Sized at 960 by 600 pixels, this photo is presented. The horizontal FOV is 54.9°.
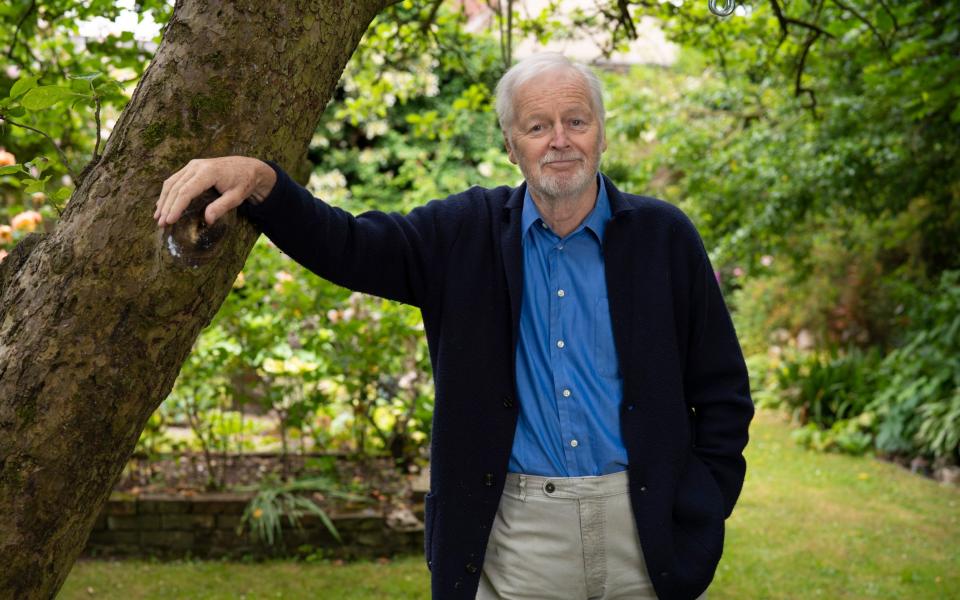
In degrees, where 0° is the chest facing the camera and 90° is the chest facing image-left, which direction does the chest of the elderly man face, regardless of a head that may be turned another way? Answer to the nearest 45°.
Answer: approximately 0°

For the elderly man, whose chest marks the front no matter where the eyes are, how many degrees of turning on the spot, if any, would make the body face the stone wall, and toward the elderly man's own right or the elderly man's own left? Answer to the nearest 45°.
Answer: approximately 135° to the elderly man's own right

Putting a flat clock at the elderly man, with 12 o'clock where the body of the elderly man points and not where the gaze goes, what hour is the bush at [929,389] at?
The bush is roughly at 7 o'clock from the elderly man.

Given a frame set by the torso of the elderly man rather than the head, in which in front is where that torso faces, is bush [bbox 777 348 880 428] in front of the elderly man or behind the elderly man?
behind

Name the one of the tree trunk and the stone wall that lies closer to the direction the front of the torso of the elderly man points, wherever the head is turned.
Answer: the tree trunk

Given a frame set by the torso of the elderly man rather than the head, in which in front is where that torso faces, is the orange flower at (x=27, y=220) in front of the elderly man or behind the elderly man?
behind

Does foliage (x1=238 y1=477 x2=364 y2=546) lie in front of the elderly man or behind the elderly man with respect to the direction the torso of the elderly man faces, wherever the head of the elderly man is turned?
behind

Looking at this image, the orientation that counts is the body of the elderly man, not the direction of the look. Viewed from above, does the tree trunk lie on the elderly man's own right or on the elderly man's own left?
on the elderly man's own right
